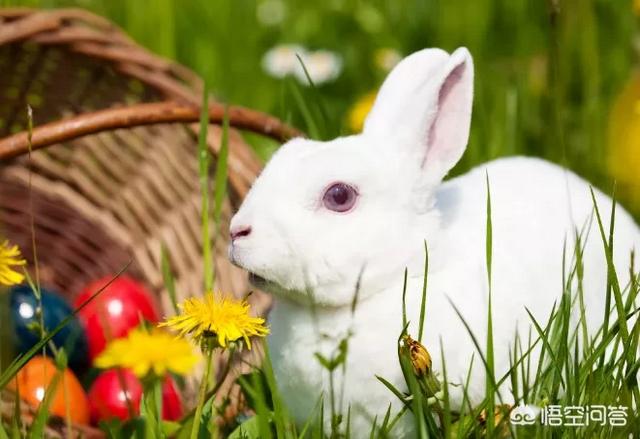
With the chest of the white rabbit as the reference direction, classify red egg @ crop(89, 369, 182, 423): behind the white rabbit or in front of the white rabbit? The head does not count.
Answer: in front

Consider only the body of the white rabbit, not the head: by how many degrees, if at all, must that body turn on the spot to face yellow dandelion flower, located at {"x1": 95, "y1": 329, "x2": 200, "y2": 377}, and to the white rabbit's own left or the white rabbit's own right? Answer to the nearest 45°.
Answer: approximately 45° to the white rabbit's own left

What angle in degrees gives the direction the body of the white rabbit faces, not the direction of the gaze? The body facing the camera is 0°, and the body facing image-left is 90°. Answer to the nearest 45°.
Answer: approximately 90°

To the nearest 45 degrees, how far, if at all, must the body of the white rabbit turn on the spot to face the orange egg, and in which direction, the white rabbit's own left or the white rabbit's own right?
approximately 45° to the white rabbit's own right

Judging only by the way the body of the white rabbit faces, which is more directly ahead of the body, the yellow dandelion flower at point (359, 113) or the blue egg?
the blue egg

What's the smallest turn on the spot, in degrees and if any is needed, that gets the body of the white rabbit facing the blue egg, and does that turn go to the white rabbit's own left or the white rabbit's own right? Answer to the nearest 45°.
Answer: approximately 45° to the white rabbit's own right

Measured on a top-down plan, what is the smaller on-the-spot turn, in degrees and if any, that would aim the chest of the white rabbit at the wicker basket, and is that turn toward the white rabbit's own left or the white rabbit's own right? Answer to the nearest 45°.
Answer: approximately 45° to the white rabbit's own right

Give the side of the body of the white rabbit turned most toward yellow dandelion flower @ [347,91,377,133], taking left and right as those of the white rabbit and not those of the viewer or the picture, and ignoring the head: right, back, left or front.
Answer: right
